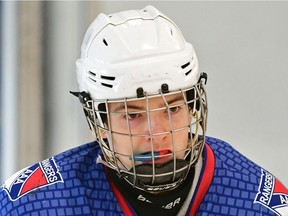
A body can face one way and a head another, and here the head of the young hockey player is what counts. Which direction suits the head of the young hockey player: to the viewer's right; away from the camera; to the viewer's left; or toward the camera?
toward the camera

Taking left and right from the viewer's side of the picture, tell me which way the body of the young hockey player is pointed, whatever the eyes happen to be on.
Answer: facing the viewer
